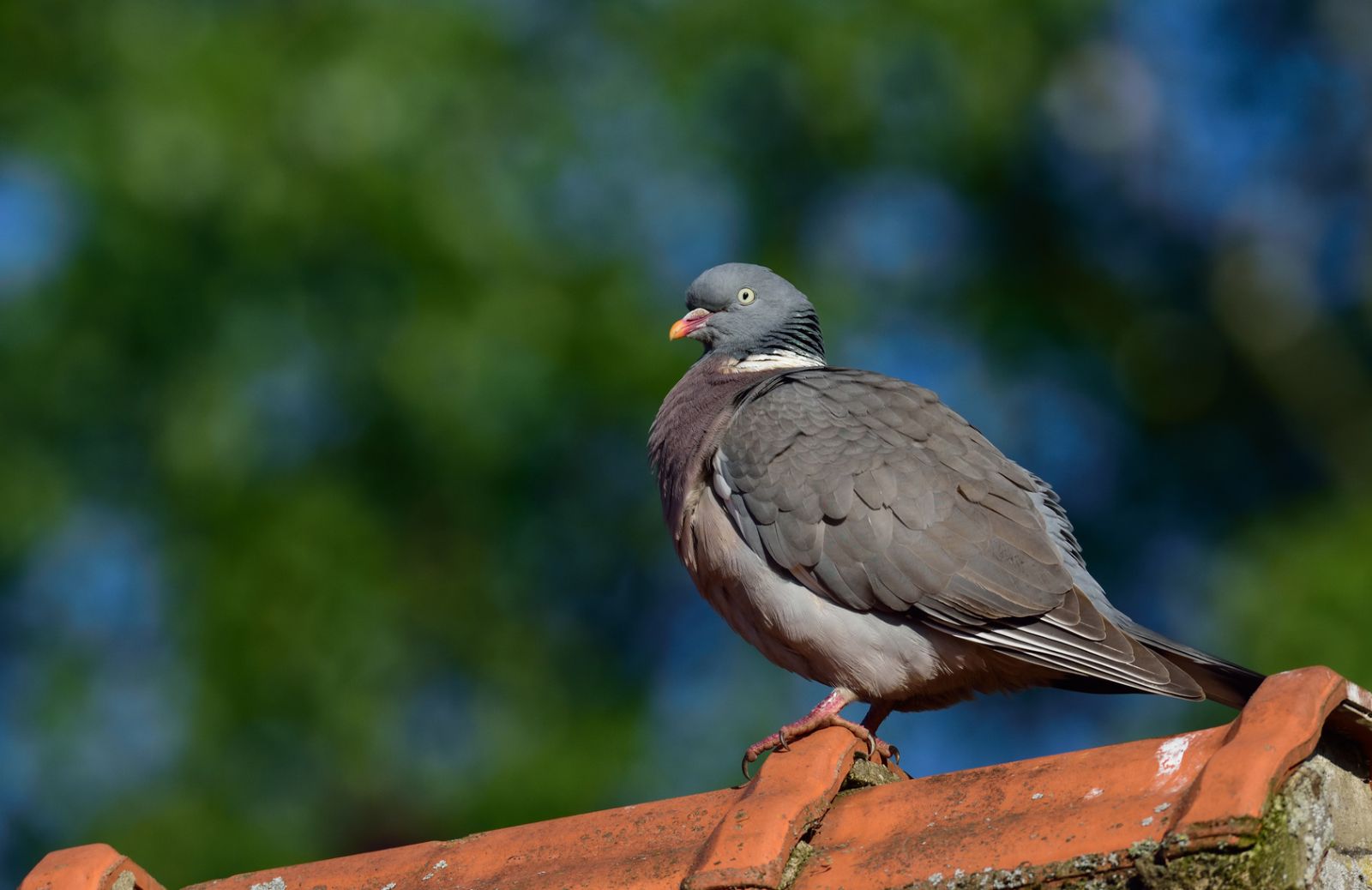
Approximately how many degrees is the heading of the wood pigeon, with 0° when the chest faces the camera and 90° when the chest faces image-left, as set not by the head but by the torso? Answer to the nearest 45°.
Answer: approximately 90°
